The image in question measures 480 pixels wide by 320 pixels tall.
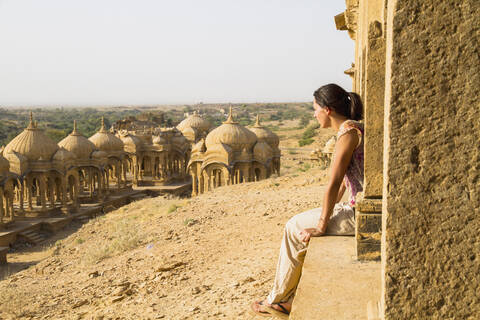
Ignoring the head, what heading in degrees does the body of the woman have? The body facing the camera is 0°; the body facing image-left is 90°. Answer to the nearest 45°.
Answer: approximately 90°
